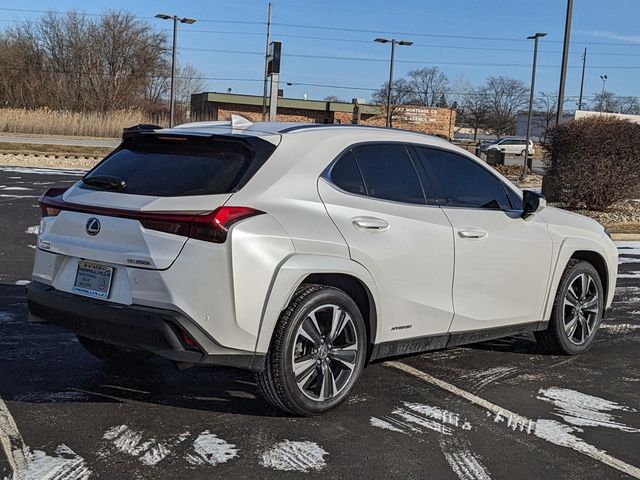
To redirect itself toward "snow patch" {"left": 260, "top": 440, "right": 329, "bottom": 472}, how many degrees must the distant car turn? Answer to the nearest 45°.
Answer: approximately 90° to its left

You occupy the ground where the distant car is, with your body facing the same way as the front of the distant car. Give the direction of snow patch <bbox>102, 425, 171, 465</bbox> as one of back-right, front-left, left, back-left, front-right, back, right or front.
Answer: left

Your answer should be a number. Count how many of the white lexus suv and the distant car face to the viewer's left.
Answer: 1

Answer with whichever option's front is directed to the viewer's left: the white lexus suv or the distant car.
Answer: the distant car

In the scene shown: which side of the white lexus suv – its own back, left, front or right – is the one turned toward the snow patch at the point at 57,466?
back

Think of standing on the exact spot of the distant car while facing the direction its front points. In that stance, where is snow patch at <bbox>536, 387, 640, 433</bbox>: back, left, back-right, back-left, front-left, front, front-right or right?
left

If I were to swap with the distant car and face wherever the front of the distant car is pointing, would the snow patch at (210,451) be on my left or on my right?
on my left

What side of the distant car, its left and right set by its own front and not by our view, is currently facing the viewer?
left

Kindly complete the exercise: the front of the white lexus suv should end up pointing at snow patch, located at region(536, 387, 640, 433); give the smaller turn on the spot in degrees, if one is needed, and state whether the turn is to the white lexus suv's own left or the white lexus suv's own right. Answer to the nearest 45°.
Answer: approximately 45° to the white lexus suv's own right

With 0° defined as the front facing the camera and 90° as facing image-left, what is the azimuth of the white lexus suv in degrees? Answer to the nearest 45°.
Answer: approximately 225°

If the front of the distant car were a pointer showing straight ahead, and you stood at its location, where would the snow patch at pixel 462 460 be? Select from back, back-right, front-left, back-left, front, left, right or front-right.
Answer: left
